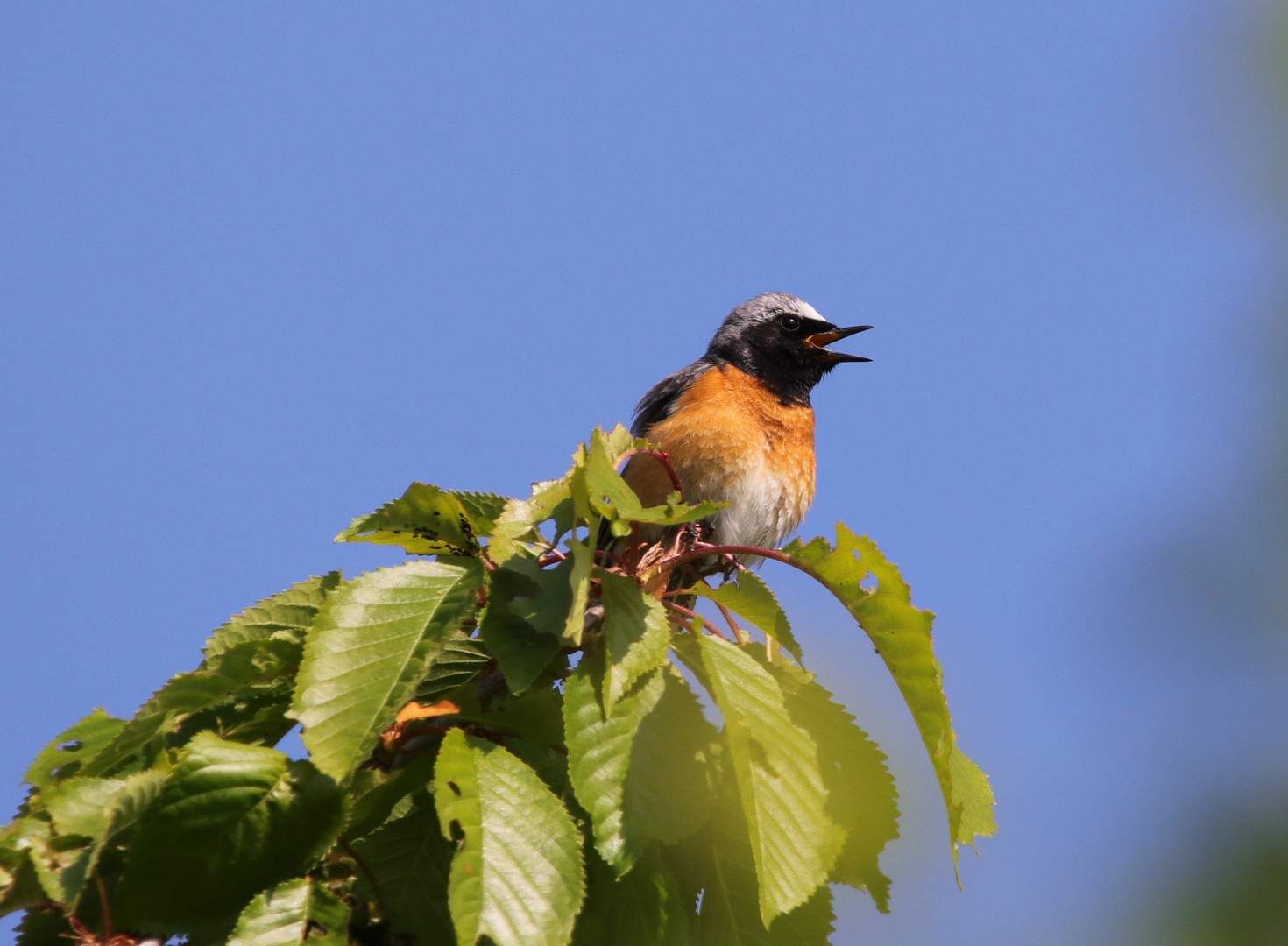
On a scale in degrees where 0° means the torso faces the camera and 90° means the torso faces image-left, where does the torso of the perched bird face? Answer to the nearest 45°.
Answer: approximately 315°

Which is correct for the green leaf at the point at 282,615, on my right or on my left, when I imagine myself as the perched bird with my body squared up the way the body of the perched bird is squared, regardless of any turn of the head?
on my right

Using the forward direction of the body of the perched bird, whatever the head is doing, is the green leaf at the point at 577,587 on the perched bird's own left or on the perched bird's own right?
on the perched bird's own right

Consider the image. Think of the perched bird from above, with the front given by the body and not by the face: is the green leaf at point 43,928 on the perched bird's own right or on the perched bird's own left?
on the perched bird's own right

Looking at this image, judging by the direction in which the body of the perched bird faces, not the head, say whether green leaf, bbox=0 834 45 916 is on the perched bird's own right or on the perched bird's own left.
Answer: on the perched bird's own right

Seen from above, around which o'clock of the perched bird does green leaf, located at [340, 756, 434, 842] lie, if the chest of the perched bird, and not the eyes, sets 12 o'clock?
The green leaf is roughly at 4 o'clock from the perched bird.

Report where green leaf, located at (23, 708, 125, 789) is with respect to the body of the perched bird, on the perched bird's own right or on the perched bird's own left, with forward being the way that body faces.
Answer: on the perched bird's own right
